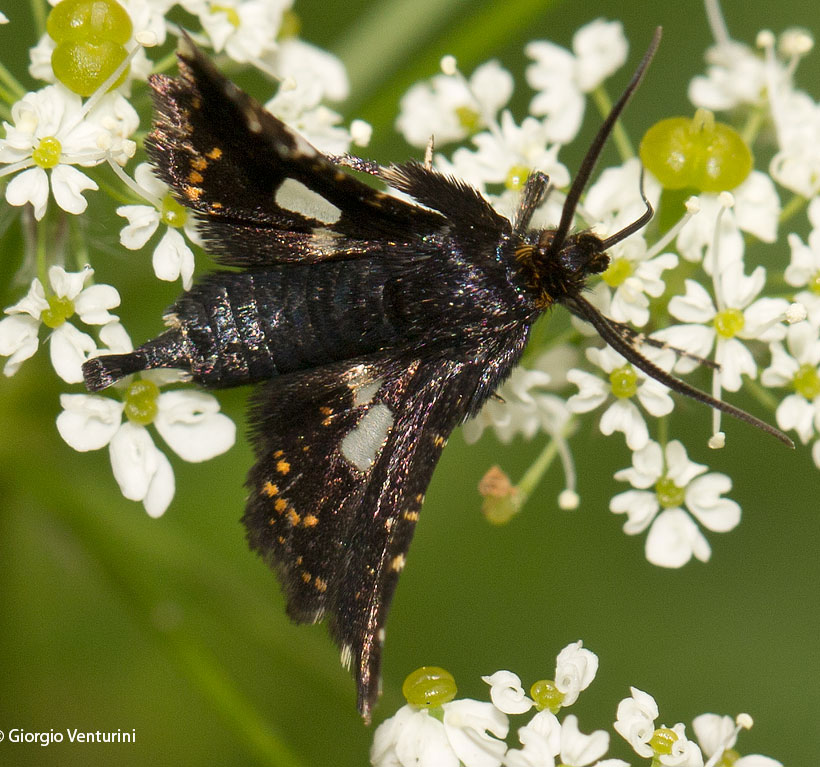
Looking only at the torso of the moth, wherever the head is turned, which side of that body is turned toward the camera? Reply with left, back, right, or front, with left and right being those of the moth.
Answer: right
